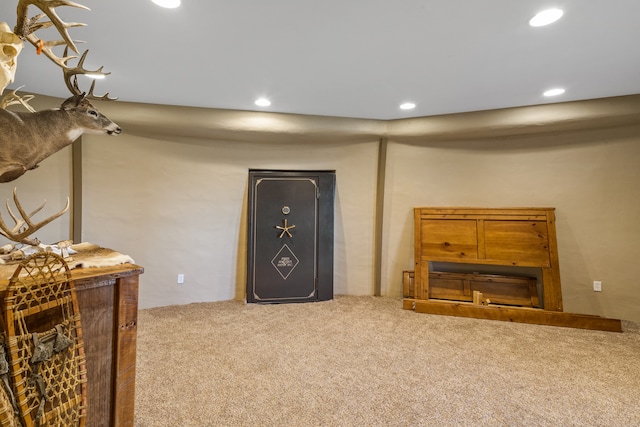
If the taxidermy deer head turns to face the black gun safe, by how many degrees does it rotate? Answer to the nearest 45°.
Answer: approximately 45° to its left

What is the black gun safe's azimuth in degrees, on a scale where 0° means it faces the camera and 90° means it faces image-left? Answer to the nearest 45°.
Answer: approximately 0°

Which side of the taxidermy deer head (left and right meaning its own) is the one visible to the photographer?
right

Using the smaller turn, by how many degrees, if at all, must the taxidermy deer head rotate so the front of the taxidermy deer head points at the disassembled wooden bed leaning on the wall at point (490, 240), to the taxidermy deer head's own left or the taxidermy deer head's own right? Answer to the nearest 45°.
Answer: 0° — it already faces it

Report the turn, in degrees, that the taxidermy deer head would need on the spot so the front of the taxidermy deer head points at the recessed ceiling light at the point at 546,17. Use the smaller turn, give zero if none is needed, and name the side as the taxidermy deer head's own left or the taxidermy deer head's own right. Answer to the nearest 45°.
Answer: approximately 45° to the taxidermy deer head's own right

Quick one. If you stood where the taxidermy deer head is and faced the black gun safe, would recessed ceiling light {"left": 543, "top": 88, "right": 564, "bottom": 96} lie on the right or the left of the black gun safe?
right

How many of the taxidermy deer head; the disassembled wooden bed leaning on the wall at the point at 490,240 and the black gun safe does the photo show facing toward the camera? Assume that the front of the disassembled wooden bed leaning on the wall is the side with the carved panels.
2

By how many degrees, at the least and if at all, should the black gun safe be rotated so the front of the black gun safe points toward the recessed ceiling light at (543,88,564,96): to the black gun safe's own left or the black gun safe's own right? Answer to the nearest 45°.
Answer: approximately 45° to the black gun safe's own left

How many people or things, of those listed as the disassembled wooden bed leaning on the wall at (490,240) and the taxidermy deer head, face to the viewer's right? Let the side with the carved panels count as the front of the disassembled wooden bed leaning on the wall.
1

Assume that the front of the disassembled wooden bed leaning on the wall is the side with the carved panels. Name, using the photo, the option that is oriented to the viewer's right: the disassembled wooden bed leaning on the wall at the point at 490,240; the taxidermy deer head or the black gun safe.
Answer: the taxidermy deer head
